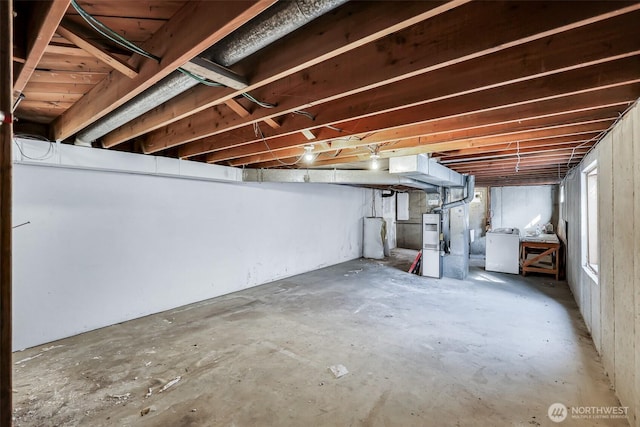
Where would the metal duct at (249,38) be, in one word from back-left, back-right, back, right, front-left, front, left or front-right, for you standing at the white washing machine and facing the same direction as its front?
front

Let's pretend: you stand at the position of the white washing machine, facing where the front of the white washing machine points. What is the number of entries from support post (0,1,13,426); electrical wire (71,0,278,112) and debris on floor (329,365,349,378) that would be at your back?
0

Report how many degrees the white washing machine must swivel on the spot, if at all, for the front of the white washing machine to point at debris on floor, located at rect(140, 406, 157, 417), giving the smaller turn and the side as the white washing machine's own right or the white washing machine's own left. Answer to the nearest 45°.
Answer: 0° — it already faces it

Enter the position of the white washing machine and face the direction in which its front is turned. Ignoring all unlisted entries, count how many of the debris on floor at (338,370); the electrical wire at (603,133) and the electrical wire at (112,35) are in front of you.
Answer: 3

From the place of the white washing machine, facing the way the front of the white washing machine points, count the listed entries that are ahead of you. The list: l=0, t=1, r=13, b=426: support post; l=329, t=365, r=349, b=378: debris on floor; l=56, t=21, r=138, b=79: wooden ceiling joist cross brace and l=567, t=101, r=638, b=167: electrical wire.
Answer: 4

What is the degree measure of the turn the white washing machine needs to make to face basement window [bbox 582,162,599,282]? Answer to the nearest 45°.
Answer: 0° — it already faces it

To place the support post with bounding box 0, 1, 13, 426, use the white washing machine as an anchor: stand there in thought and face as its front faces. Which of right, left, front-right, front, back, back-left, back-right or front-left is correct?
front

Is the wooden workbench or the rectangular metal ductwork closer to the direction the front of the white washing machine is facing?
the rectangular metal ductwork

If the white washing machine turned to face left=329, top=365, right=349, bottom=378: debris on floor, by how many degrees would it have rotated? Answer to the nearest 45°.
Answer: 0° — it already faces it

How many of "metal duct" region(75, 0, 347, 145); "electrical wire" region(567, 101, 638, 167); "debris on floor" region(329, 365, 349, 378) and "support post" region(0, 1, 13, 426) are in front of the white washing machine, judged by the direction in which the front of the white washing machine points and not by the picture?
4

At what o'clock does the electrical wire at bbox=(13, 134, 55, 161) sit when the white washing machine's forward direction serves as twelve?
The electrical wire is roughly at 1 o'clock from the white washing machine.

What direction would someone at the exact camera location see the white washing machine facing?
facing the viewer

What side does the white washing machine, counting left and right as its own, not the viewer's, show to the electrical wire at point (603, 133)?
front

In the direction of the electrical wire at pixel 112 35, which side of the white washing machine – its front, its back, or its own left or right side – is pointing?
front
